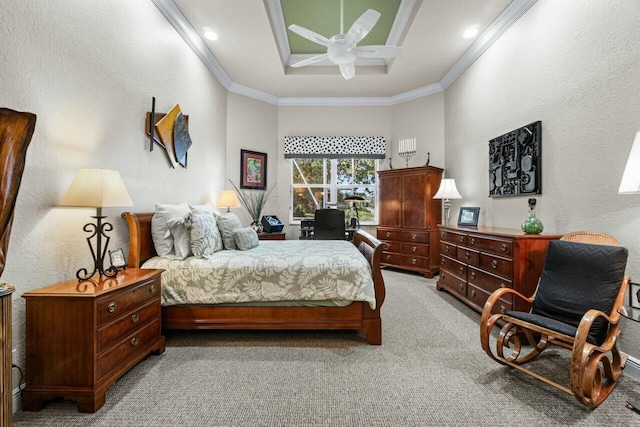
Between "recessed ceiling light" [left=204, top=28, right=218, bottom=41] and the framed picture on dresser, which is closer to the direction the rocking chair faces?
the recessed ceiling light

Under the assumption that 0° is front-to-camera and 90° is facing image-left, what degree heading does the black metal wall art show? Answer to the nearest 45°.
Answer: approximately 45°

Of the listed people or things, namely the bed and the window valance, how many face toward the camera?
1

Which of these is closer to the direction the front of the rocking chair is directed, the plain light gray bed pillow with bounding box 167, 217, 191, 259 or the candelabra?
the plain light gray bed pillow

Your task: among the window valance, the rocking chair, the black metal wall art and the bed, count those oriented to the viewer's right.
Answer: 1

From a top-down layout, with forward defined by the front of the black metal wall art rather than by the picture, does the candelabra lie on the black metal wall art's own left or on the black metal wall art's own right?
on the black metal wall art's own right

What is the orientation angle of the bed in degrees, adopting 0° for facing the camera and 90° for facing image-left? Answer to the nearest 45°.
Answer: approximately 270°

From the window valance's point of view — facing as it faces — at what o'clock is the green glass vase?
The green glass vase is roughly at 11 o'clock from the window valance.

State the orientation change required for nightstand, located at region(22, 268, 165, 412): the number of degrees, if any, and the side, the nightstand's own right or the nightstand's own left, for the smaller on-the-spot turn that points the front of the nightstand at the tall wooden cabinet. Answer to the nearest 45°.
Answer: approximately 45° to the nightstand's own left

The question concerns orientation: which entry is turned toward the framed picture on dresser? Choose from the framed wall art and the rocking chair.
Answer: the framed wall art

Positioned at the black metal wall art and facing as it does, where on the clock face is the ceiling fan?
The ceiling fan is roughly at 12 o'clock from the black metal wall art.

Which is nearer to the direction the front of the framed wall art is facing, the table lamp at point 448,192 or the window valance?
the table lamp

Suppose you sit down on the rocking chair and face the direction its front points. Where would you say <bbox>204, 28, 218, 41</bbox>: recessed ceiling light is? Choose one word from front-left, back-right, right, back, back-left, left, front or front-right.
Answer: front-right

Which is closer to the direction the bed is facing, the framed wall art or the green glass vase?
the green glass vase

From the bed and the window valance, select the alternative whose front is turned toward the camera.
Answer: the window valance

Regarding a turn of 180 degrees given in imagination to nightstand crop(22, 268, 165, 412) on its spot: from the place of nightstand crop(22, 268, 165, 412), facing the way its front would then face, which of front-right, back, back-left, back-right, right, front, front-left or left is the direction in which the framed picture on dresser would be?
back-right

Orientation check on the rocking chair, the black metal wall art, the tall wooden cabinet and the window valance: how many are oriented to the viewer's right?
0

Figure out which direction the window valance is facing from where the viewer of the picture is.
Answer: facing the viewer

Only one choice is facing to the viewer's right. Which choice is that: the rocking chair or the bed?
the bed
